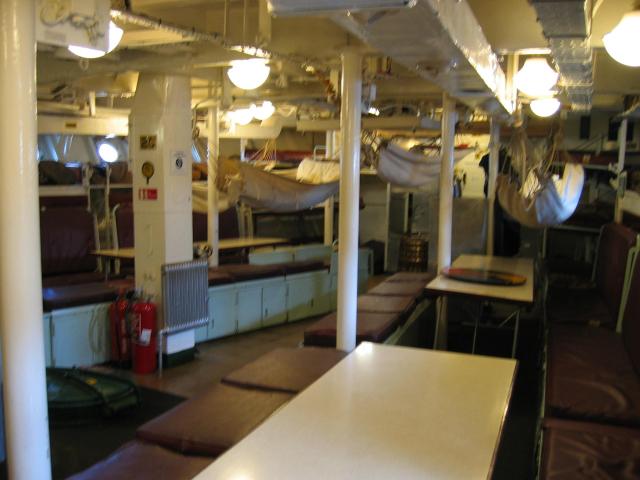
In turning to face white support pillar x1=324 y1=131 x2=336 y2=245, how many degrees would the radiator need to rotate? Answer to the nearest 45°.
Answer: approximately 90° to its left

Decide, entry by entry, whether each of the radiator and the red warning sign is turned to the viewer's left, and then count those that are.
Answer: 0

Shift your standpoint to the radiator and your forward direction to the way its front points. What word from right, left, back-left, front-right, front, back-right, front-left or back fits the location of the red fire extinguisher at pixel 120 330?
back-right

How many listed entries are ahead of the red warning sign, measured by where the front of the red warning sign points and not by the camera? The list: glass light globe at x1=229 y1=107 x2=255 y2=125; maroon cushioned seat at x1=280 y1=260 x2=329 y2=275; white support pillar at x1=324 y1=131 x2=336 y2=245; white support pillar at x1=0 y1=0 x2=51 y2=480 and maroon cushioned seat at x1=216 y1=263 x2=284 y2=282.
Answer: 1

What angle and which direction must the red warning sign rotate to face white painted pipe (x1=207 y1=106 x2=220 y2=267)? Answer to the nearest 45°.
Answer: approximately 135° to its left

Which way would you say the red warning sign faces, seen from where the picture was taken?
facing the viewer

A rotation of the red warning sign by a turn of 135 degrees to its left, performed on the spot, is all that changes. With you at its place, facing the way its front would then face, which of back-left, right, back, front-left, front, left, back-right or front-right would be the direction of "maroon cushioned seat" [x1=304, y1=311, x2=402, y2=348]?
right

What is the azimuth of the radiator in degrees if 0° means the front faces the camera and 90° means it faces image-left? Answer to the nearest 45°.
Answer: approximately 315°

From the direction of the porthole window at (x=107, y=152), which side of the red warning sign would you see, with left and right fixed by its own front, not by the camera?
back
